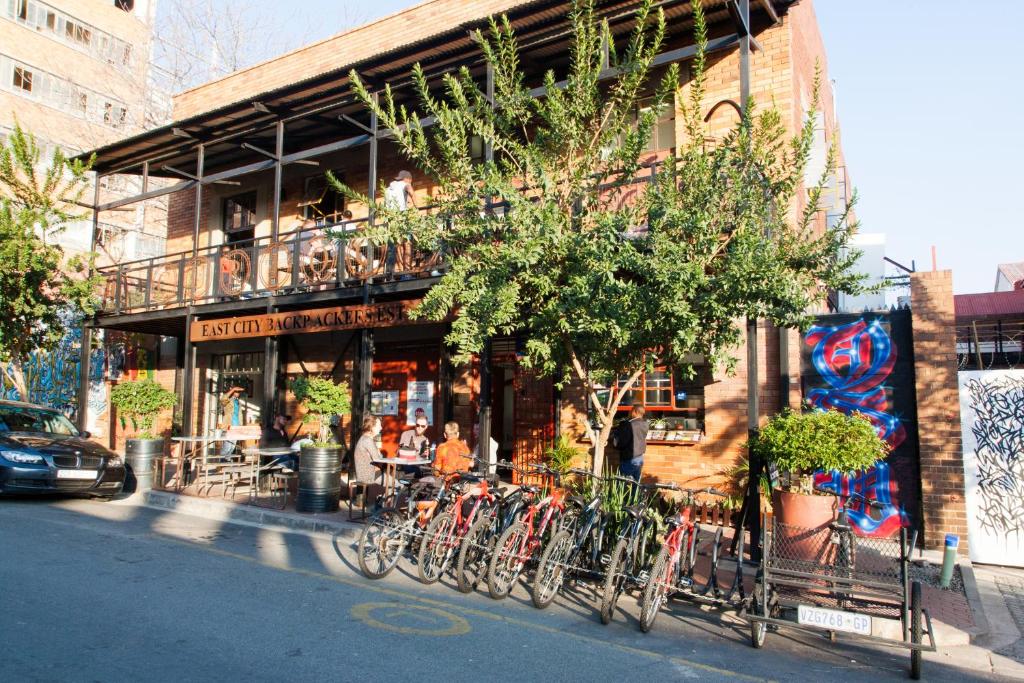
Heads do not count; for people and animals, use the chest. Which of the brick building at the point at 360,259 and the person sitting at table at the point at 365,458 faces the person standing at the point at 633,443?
the person sitting at table

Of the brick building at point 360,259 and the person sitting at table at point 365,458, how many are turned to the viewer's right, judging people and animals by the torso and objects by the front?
1

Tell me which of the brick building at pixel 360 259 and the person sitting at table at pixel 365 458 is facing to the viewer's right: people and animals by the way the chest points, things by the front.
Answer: the person sitting at table

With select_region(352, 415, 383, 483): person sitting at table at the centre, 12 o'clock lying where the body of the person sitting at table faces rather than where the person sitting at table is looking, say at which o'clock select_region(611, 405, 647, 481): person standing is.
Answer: The person standing is roughly at 12 o'clock from the person sitting at table.
